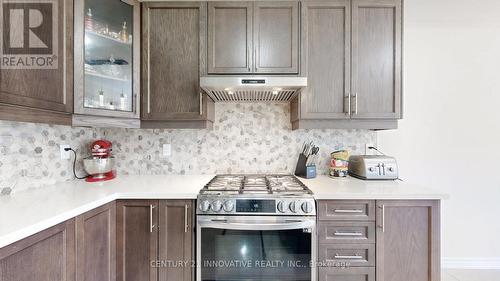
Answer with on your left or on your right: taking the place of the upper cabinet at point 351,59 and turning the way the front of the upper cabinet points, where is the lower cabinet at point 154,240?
on your right

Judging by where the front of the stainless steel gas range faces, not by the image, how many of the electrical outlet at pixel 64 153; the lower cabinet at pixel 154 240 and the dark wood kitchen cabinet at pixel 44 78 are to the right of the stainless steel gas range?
3

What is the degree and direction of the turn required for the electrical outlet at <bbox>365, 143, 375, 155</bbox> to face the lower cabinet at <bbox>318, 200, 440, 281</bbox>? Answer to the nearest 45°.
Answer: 0° — it already faces it

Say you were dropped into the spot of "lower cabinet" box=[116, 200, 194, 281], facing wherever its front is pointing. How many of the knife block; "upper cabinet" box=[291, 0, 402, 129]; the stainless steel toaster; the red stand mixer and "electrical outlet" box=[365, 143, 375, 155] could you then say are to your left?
4

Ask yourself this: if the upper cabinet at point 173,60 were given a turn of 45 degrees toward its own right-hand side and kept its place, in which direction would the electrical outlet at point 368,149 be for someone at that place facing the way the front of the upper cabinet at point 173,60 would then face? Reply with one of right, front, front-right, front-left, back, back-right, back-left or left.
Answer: back-left

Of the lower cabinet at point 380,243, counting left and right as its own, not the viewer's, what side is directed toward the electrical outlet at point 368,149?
back

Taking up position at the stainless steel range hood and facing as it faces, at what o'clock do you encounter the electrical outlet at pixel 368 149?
The electrical outlet is roughly at 8 o'clock from the stainless steel range hood.
